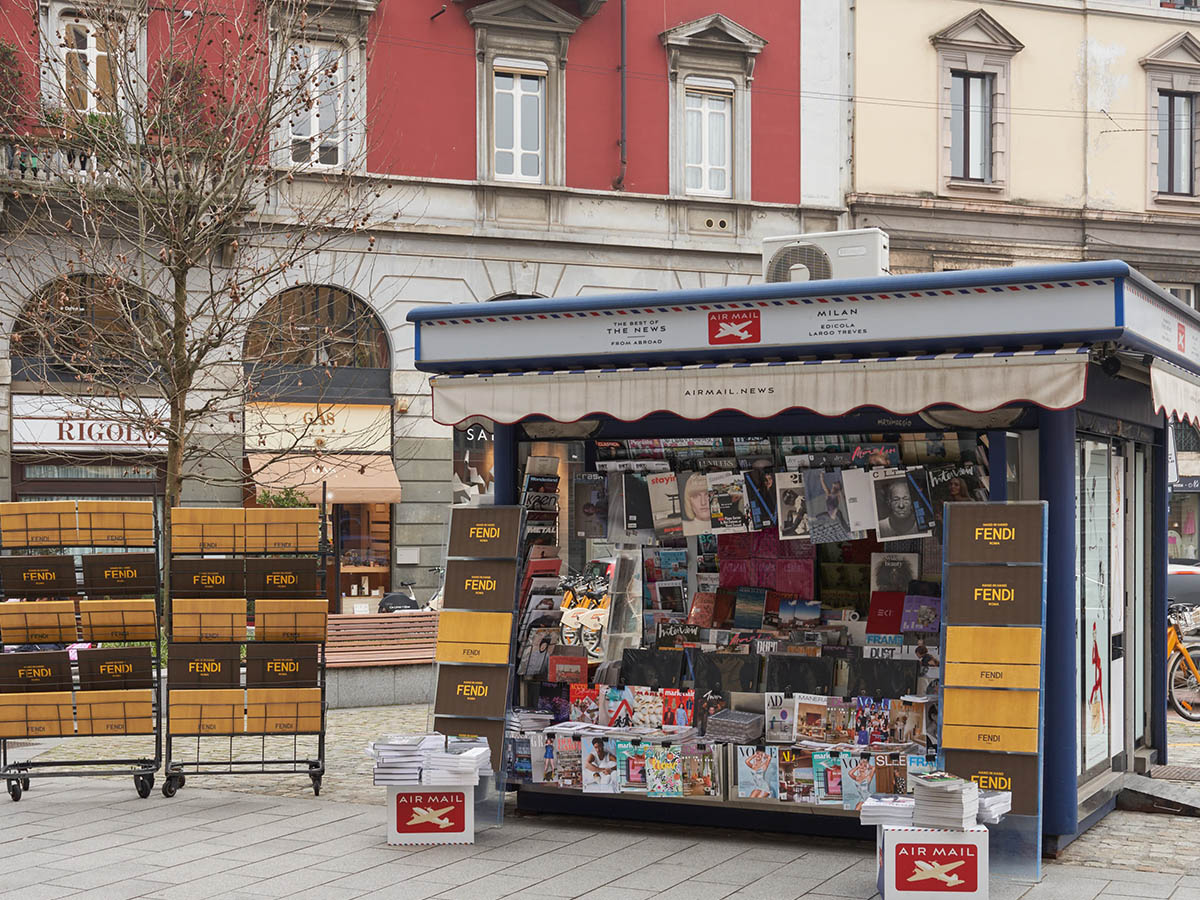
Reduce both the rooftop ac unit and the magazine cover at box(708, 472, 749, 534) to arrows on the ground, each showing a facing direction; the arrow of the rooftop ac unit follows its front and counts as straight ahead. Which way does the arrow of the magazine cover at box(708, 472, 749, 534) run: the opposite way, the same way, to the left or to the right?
the same way

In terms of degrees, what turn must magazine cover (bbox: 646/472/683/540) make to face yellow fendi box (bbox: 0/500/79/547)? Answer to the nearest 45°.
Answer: approximately 90° to its right

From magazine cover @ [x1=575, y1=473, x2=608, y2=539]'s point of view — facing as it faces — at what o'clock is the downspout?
The downspout is roughly at 6 o'clock from the magazine cover.

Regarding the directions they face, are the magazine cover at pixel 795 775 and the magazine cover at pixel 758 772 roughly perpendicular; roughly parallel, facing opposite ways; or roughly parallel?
roughly parallel

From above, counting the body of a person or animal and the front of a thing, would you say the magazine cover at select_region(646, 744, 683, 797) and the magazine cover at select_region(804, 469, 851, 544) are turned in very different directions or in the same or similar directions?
same or similar directions

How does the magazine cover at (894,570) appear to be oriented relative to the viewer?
toward the camera

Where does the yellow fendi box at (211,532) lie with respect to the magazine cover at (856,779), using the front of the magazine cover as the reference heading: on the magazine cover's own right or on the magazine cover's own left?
on the magazine cover's own right

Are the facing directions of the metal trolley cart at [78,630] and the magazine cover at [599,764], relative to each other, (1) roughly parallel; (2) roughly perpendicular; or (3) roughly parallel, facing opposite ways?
roughly parallel

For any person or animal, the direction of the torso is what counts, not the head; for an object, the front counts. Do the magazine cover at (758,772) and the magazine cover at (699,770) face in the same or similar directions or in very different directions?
same or similar directions

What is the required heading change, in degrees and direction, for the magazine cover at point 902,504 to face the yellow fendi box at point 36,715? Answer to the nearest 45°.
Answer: approximately 90° to its right

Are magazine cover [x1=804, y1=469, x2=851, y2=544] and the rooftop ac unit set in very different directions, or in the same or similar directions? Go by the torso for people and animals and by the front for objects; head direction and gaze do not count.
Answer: same or similar directions

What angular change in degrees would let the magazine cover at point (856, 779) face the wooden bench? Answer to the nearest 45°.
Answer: approximately 135° to its right

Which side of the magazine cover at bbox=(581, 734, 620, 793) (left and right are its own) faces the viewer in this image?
front

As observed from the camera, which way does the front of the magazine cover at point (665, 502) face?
facing the viewer

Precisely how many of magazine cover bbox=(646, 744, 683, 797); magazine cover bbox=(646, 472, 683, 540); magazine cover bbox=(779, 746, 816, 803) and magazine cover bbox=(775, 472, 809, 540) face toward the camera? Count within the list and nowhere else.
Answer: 4

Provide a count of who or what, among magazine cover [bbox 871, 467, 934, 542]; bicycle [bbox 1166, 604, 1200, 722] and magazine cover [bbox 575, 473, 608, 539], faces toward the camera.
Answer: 2

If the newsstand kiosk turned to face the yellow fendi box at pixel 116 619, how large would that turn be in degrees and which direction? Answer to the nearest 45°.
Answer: approximately 90° to its right

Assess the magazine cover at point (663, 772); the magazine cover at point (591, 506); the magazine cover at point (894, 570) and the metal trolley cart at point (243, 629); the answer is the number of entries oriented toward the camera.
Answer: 4
